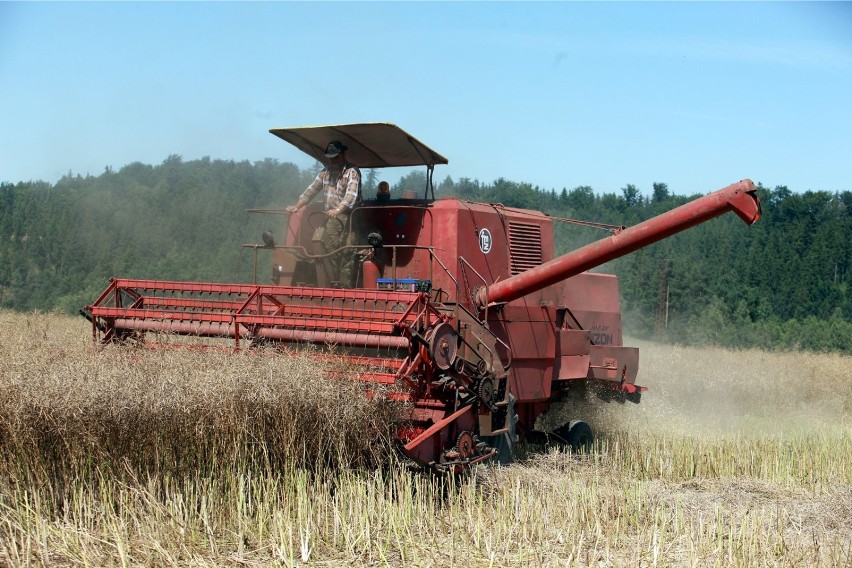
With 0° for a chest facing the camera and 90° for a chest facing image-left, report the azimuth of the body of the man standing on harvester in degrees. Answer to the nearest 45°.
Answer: approximately 45°

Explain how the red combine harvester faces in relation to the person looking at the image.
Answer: facing the viewer and to the left of the viewer
